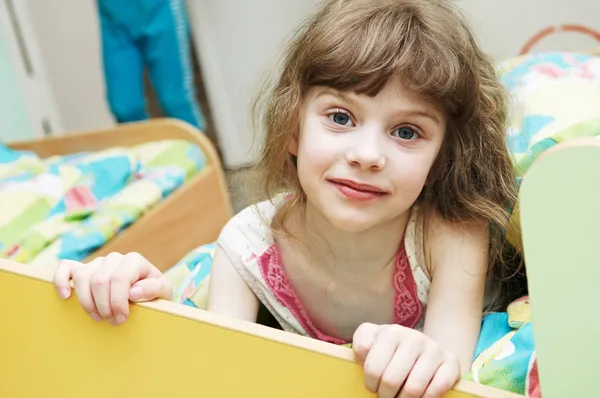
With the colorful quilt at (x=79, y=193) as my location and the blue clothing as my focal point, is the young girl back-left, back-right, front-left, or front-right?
back-right

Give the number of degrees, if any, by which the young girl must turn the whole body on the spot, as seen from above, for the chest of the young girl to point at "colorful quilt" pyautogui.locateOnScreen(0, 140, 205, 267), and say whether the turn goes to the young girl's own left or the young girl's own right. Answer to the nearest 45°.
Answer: approximately 135° to the young girl's own right

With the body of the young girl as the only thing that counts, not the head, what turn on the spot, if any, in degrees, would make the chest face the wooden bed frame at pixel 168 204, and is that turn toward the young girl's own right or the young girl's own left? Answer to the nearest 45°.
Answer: approximately 135° to the young girl's own right

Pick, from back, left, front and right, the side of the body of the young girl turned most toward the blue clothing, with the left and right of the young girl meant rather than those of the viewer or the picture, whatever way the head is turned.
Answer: back

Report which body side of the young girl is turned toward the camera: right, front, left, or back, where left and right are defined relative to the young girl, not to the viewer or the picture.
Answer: front
